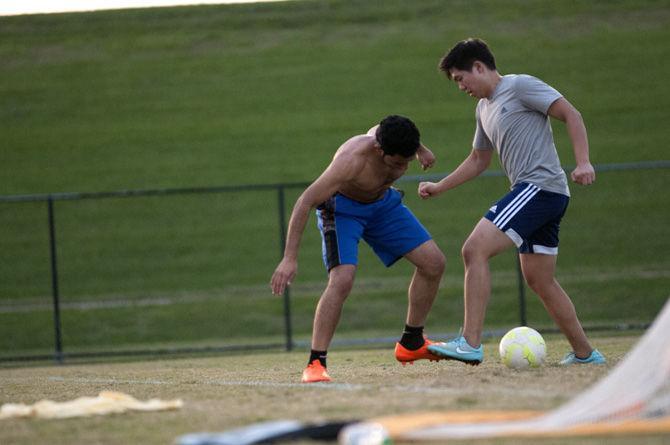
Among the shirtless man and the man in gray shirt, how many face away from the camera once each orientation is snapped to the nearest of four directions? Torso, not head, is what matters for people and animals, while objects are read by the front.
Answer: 0

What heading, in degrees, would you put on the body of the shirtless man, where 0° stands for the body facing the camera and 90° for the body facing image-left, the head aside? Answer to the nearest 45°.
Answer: approximately 315°

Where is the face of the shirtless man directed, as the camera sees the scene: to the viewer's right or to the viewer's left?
to the viewer's right

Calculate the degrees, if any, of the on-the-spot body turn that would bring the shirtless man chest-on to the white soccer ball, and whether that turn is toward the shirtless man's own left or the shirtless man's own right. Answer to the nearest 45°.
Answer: approximately 45° to the shirtless man's own left

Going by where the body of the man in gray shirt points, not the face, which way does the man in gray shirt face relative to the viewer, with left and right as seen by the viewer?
facing the viewer and to the left of the viewer
